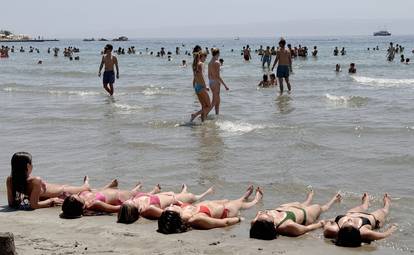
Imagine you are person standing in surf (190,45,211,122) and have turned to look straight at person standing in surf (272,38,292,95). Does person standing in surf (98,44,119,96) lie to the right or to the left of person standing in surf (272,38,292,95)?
left

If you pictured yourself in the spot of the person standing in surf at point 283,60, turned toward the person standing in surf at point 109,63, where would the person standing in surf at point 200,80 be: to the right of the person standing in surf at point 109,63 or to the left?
left

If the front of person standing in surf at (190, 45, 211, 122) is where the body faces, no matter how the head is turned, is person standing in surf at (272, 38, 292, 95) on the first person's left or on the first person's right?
on the first person's left

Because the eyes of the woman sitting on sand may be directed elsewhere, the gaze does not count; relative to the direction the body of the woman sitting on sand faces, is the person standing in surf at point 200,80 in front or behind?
in front

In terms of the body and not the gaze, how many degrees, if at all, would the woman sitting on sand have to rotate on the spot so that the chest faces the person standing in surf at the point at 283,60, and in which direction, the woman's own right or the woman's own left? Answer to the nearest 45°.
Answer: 0° — they already face them

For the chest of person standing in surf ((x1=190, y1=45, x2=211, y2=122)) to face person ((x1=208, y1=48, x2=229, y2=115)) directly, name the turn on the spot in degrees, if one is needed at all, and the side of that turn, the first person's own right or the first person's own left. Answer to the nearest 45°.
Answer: approximately 45° to the first person's own left
